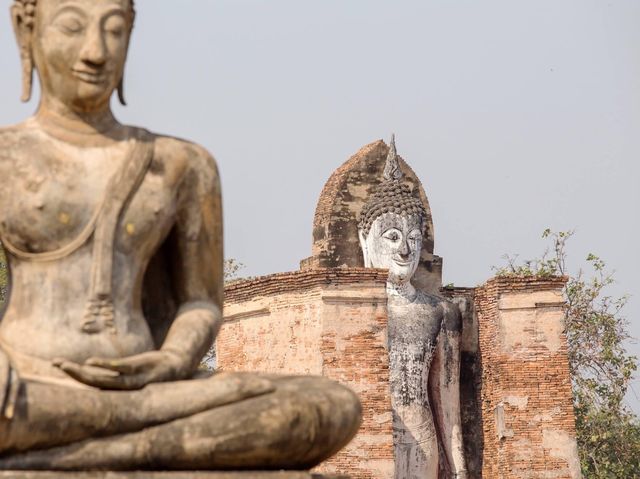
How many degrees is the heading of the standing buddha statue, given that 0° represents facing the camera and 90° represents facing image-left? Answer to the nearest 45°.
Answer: approximately 315°

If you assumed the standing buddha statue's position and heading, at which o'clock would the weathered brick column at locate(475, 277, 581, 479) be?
The weathered brick column is roughly at 10 o'clock from the standing buddha statue.

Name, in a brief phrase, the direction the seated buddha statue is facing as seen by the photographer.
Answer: facing the viewer and to the right of the viewer

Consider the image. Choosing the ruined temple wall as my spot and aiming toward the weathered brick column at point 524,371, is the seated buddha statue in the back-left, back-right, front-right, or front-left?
back-right

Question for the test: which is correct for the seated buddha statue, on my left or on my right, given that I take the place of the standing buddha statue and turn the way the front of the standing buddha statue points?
on my right

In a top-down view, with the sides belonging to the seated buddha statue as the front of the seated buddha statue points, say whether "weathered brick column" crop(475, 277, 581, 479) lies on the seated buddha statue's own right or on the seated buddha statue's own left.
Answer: on the seated buddha statue's own left

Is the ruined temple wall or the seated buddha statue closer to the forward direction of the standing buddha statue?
the seated buddha statue

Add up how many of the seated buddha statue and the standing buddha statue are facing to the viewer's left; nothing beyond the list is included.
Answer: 0
